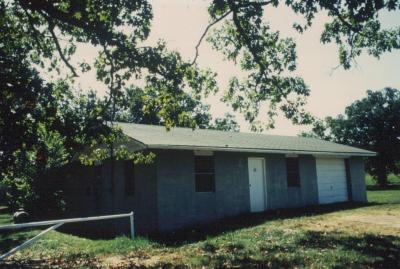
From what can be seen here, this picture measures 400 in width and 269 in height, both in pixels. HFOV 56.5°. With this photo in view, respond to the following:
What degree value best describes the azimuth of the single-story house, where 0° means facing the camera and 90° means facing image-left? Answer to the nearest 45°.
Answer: approximately 315°

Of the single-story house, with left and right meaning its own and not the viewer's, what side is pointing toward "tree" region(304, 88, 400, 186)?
left
